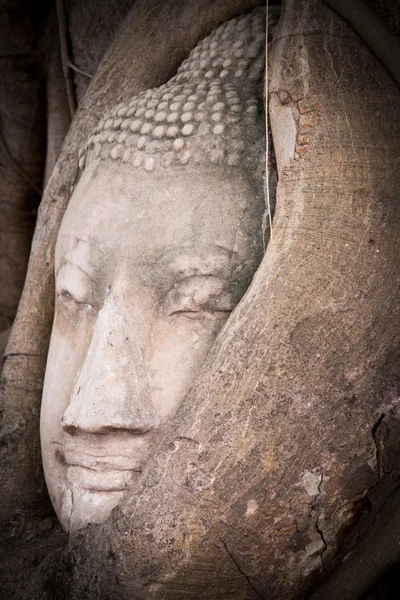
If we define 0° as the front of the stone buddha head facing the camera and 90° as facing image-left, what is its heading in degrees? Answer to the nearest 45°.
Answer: approximately 45°
